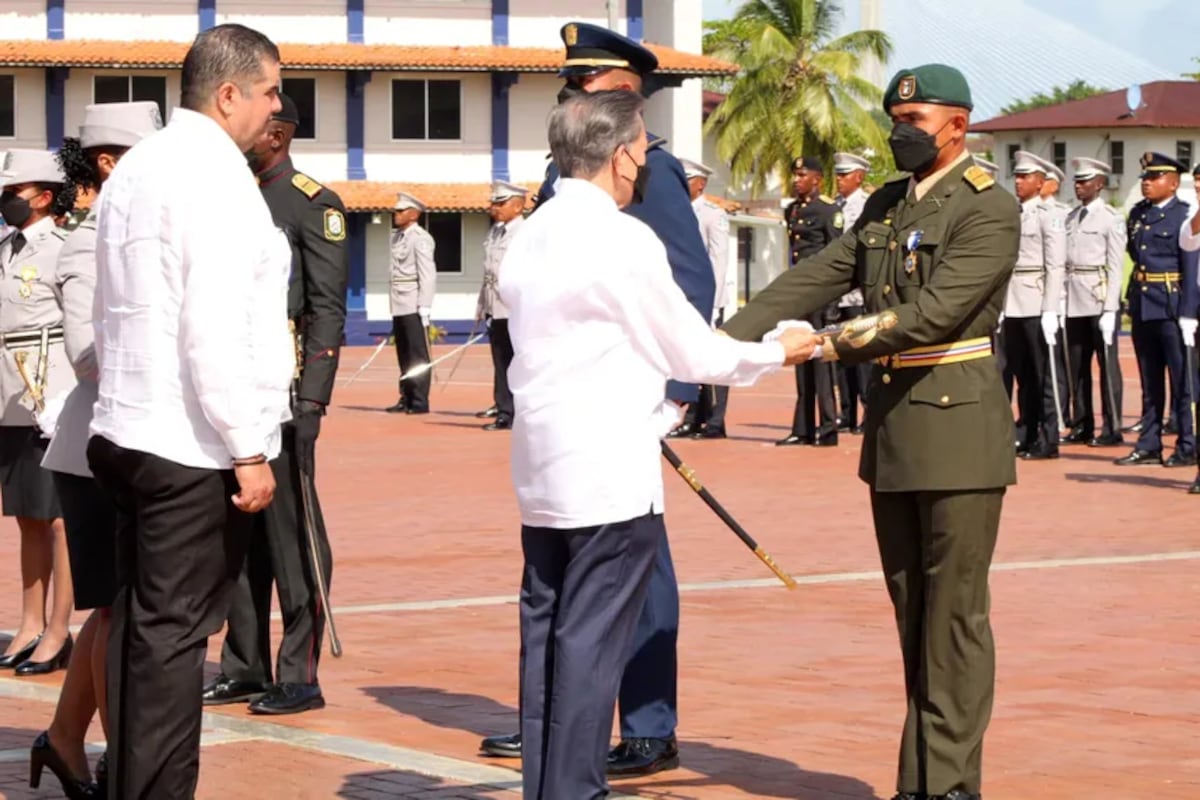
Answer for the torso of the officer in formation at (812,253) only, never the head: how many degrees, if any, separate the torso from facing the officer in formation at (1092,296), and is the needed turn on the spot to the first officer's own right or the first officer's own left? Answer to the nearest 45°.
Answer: approximately 135° to the first officer's own left

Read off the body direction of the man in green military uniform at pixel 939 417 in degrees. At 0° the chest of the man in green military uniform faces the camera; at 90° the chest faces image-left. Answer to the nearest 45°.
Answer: approximately 45°

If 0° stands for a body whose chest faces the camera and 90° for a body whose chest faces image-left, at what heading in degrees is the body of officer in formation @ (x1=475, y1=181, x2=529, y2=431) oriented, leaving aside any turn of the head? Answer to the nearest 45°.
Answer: approximately 45°

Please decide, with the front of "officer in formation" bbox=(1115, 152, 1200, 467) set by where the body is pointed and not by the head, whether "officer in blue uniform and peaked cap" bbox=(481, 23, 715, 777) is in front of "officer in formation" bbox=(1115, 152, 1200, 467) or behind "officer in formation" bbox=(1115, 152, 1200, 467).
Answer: in front

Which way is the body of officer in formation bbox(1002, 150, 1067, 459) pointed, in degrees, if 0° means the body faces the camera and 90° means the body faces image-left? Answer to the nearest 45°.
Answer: approximately 45°

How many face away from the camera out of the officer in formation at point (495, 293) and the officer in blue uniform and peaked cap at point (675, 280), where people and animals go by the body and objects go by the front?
0

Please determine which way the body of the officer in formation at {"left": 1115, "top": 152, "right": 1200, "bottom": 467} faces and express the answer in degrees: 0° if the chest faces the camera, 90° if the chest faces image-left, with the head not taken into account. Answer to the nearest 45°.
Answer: approximately 45°

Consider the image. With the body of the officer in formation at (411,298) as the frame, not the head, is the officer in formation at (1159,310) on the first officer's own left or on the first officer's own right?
on the first officer's own left
